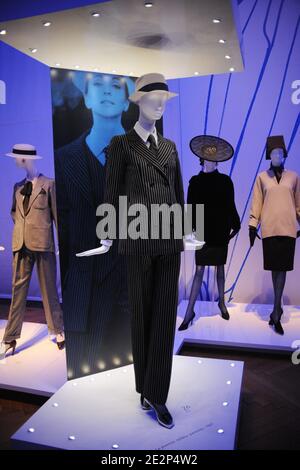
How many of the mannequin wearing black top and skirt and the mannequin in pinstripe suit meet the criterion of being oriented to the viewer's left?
0

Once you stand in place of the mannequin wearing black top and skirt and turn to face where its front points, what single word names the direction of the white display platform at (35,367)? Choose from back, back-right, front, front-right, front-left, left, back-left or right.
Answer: front-right

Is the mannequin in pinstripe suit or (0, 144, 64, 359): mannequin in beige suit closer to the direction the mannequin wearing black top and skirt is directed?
the mannequin in pinstripe suit

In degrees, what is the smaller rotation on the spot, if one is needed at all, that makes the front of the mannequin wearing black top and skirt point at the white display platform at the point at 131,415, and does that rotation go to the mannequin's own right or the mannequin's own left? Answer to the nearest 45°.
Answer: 0° — it already faces it

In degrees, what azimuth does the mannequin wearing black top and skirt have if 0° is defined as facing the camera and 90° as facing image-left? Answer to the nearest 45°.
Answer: approximately 0°

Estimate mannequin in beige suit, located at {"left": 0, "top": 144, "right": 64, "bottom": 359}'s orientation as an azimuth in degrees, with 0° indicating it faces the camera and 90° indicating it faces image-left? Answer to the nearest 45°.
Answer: approximately 45°

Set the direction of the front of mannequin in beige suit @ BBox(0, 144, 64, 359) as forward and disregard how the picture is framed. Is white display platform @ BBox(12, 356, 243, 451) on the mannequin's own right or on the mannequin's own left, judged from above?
on the mannequin's own left

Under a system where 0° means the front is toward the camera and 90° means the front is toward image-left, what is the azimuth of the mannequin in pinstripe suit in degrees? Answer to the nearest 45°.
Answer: approximately 315°

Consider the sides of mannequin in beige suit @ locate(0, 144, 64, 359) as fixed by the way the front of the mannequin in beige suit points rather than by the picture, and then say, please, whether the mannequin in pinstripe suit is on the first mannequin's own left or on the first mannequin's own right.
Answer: on the first mannequin's own left

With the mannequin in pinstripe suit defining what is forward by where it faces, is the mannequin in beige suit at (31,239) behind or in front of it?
behind

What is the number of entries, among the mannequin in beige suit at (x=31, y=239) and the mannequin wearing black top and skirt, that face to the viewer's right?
0
